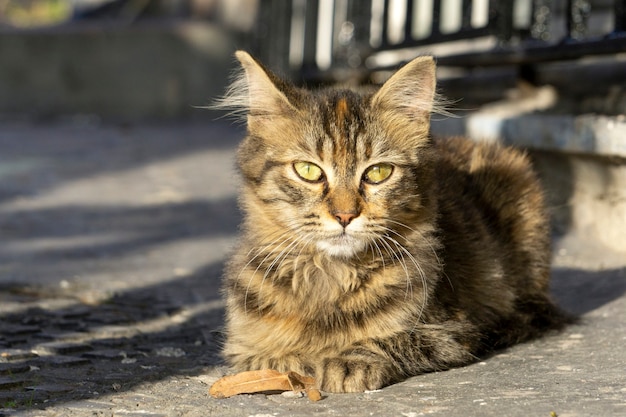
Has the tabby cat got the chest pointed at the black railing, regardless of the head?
no

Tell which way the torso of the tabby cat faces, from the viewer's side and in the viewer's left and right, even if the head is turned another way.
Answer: facing the viewer and to the left of the viewer
